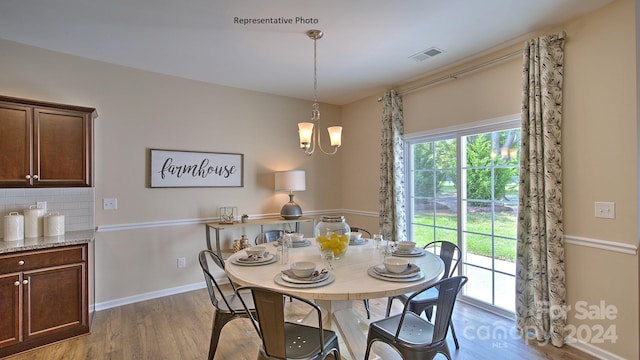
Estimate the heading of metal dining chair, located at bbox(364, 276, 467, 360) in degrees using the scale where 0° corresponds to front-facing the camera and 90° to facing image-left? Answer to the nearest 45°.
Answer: approximately 135°

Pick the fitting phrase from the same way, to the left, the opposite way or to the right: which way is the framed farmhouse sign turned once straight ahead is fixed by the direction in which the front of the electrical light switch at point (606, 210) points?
to the left

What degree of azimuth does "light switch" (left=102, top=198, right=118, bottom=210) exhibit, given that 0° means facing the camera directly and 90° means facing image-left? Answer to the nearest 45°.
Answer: approximately 0°

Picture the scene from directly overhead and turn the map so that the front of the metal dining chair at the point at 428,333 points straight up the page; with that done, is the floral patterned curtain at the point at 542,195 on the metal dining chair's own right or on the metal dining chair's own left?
on the metal dining chair's own right

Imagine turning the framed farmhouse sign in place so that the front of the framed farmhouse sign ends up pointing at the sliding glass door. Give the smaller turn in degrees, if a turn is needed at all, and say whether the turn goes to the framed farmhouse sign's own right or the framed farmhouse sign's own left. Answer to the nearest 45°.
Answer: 0° — it already faces it

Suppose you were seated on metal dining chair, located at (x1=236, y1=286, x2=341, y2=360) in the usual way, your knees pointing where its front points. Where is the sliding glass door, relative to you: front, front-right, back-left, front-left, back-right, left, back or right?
front

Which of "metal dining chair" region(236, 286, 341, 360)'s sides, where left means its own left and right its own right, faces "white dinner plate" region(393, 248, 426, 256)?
front

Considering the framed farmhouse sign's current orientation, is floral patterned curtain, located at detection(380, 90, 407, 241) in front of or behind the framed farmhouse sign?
in front

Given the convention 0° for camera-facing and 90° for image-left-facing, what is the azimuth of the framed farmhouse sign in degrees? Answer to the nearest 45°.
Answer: approximately 315°

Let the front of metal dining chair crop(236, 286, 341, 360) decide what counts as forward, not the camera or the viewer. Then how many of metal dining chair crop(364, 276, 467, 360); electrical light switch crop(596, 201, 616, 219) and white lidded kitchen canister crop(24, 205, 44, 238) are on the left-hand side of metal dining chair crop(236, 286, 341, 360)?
1

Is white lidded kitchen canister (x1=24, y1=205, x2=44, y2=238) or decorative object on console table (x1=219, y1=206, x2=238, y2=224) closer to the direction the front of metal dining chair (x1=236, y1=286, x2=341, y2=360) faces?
the decorative object on console table

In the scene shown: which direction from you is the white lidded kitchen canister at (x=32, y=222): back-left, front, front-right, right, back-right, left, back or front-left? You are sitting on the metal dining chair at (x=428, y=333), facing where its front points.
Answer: front-left

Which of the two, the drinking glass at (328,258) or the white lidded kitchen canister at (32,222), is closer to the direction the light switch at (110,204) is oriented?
the drinking glass

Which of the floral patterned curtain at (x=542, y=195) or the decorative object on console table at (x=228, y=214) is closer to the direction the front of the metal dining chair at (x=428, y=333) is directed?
the decorative object on console table

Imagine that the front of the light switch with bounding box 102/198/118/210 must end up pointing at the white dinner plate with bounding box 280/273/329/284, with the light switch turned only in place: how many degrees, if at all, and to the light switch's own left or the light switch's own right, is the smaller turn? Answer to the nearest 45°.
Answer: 0° — it already faces it

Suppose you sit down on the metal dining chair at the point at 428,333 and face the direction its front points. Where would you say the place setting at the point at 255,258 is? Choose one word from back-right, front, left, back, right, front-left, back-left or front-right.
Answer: front-left

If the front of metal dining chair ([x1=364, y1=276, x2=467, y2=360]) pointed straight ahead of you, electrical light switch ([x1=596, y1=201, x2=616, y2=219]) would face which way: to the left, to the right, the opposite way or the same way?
to the left

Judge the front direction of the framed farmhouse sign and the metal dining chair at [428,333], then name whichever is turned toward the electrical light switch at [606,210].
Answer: the framed farmhouse sign

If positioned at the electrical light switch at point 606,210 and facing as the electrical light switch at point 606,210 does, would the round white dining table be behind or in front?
in front
